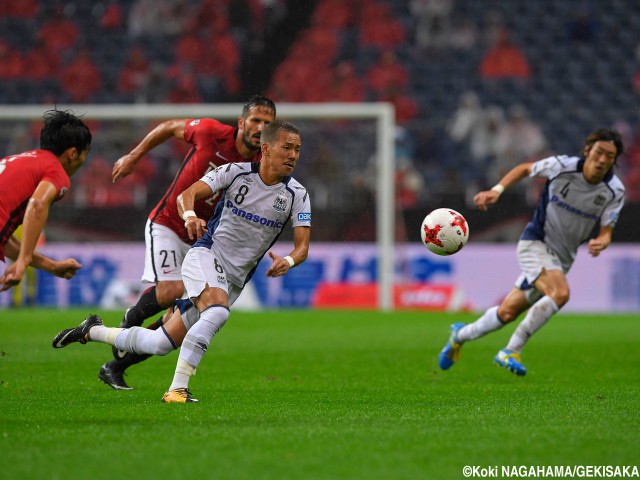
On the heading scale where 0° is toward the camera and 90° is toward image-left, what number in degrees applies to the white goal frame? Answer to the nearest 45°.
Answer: approximately 0°

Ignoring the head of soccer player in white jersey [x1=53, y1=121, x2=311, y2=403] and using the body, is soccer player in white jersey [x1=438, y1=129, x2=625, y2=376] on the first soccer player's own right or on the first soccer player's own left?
on the first soccer player's own left

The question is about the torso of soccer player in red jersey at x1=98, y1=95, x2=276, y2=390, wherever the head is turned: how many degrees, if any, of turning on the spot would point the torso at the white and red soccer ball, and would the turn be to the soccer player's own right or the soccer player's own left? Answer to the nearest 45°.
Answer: approximately 45° to the soccer player's own left

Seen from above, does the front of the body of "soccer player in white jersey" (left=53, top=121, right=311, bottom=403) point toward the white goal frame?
no

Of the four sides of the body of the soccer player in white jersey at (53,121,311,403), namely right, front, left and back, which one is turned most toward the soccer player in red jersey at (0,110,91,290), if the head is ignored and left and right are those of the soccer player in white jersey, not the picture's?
right

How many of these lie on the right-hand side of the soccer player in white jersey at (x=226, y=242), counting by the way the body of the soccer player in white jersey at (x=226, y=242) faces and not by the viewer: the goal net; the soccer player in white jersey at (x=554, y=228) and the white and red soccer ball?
0

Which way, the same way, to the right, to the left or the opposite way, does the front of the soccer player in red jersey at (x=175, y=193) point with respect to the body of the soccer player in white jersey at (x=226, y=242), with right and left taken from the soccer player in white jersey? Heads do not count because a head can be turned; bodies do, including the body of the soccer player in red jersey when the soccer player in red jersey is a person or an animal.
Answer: the same way

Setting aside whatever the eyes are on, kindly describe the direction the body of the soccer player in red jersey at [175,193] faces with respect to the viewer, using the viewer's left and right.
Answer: facing the viewer and to the right of the viewer

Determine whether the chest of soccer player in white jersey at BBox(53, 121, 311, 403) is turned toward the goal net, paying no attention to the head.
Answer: no

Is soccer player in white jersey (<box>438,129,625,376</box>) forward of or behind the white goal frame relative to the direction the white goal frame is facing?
forward

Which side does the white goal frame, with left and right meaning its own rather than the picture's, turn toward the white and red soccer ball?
front
